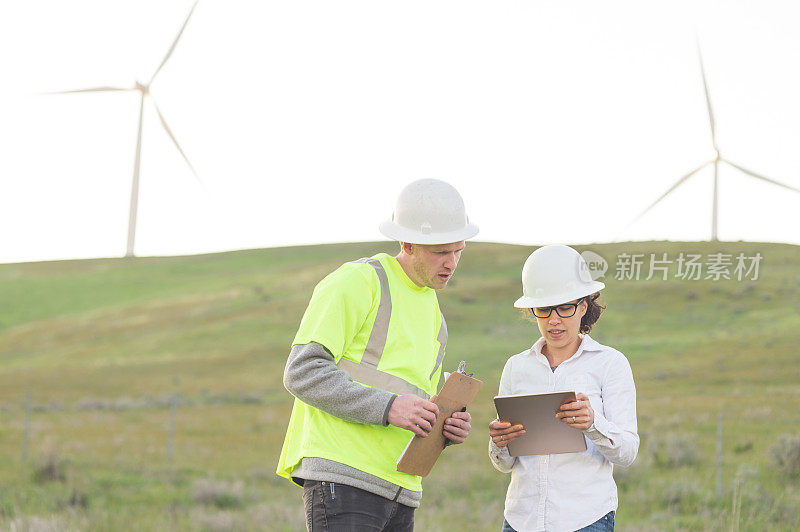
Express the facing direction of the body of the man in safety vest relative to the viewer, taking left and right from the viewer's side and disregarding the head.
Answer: facing the viewer and to the right of the viewer

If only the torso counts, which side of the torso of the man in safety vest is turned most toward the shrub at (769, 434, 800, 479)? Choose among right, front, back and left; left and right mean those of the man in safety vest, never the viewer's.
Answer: left

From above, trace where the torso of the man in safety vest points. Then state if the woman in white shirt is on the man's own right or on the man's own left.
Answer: on the man's own left

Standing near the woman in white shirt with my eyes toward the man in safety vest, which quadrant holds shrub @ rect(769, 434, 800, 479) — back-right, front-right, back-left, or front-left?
back-right

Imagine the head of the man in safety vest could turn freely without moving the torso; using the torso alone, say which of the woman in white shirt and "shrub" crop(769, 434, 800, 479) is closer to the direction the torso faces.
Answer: the woman in white shirt
